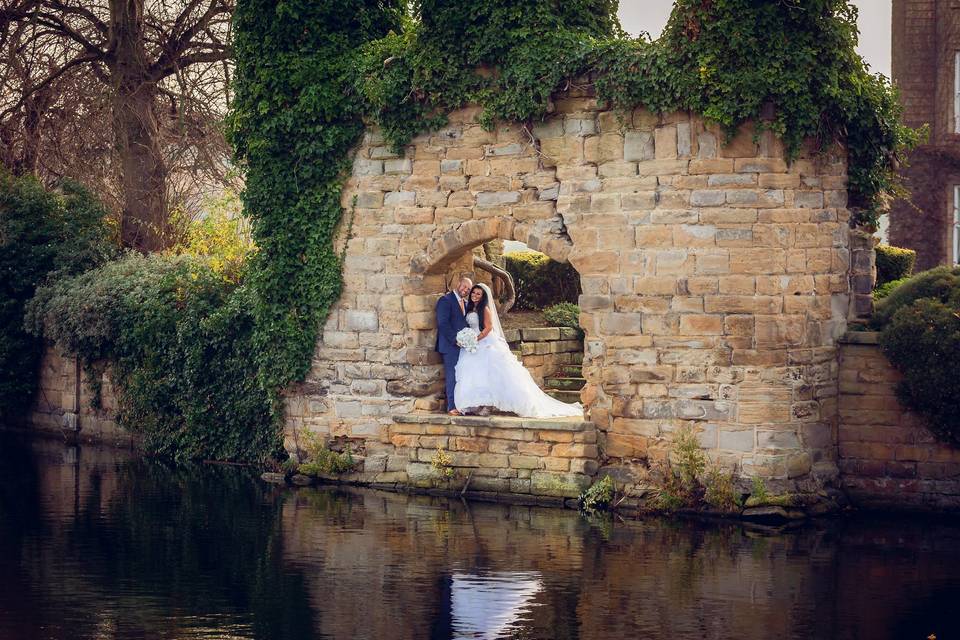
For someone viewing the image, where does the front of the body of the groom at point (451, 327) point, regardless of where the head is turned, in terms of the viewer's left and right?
facing the viewer and to the right of the viewer

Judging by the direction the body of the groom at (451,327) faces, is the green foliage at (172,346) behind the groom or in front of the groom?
behind

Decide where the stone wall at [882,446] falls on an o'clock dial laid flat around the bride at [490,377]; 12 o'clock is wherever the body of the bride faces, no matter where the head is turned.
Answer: The stone wall is roughly at 8 o'clock from the bride.

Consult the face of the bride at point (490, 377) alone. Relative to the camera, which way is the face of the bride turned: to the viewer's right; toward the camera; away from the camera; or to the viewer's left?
toward the camera

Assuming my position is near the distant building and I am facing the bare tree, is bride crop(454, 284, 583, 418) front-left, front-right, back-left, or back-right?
front-left

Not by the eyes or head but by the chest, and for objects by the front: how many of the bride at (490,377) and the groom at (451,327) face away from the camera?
0

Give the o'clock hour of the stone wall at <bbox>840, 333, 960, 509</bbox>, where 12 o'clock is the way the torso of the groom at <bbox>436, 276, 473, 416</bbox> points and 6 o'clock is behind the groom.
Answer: The stone wall is roughly at 11 o'clock from the groom.

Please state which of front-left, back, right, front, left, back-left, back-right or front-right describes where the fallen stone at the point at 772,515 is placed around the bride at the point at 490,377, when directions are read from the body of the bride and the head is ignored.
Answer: left

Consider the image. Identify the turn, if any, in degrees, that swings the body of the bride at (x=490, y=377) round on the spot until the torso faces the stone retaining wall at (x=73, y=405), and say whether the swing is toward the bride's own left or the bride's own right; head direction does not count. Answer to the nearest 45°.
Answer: approximately 90° to the bride's own right

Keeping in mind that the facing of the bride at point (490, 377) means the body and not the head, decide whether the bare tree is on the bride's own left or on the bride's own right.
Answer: on the bride's own right
